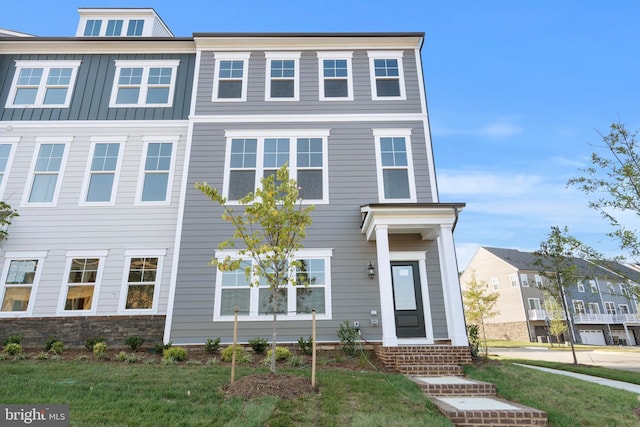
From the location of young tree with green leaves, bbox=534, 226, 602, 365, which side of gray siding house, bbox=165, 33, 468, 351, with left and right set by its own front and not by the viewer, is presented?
left

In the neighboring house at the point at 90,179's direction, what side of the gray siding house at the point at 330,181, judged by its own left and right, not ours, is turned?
right

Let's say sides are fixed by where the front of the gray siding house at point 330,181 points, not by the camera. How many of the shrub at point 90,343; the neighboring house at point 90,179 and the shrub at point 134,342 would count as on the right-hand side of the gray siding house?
3

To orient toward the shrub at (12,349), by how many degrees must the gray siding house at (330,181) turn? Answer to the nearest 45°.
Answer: approximately 90° to its right

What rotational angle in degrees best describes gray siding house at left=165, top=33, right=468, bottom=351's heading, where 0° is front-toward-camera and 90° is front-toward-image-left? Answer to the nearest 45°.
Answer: approximately 0°

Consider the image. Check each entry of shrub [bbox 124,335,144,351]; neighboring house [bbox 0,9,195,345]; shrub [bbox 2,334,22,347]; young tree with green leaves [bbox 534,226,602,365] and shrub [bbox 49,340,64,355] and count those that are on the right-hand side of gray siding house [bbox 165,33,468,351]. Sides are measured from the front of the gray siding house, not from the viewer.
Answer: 4

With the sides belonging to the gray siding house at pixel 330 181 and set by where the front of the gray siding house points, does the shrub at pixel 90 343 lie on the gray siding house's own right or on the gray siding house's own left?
on the gray siding house's own right

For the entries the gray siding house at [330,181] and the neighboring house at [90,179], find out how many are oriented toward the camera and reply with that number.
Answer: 2

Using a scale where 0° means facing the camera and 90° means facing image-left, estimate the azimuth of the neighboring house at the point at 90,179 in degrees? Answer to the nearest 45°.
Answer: approximately 0°
